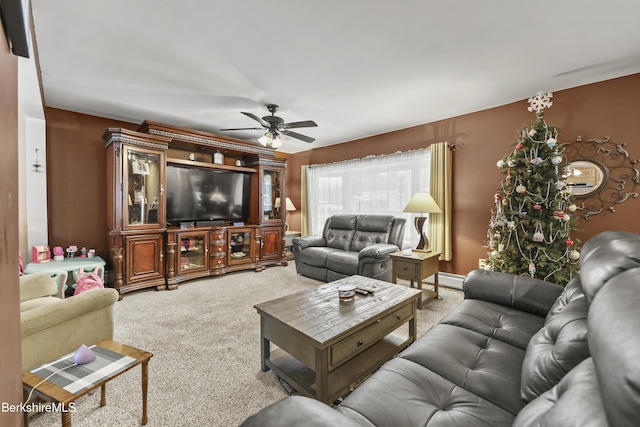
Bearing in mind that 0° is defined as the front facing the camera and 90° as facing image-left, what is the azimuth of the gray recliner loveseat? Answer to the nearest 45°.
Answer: approximately 45°

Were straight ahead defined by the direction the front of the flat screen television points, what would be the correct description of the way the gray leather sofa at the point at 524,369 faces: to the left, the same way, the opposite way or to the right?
the opposite way

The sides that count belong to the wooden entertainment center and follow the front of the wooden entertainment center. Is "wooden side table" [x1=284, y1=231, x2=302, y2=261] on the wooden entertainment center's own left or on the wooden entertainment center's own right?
on the wooden entertainment center's own left

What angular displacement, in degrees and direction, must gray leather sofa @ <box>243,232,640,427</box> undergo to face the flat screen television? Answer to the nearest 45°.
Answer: approximately 45° to its right

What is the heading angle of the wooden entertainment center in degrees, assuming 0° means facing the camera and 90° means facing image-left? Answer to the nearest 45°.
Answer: approximately 315°

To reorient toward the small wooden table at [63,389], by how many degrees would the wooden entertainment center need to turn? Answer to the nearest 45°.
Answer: approximately 45° to its right

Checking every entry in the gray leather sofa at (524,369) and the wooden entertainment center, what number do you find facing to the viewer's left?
1

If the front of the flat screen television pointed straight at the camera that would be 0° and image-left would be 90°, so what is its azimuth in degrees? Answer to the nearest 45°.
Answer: approximately 315°

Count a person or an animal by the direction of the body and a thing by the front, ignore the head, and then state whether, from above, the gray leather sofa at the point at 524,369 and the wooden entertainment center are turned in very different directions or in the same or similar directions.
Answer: very different directions

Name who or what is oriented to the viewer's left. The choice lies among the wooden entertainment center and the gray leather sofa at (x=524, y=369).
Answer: the gray leather sofa

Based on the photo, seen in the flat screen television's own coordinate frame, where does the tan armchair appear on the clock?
The tan armchair is roughly at 2 o'clock from the flat screen television.

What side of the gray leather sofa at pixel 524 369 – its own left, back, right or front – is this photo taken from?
left

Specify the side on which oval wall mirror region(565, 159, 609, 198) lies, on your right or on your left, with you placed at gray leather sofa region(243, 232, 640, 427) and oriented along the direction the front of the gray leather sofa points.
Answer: on your right

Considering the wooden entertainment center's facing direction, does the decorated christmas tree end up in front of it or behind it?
in front

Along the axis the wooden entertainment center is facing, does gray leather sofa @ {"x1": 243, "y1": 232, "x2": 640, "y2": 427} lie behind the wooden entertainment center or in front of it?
in front

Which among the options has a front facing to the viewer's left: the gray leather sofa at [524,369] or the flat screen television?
the gray leather sofa
